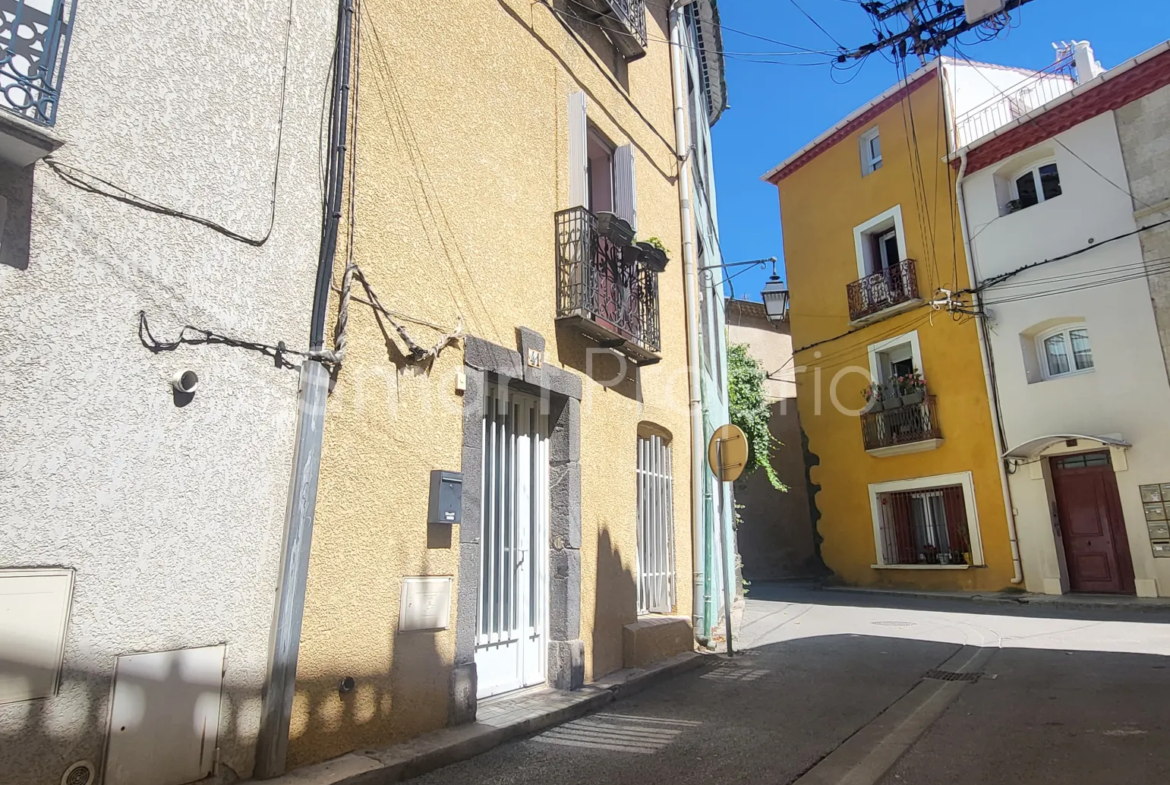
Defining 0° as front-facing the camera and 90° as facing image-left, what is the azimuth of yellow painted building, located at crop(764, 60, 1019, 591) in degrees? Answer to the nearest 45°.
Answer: approximately 45°

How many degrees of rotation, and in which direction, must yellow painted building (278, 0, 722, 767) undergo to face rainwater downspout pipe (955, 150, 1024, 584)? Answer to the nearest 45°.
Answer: approximately 90° to its left

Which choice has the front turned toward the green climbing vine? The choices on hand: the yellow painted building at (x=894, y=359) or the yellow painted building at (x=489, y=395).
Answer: the yellow painted building at (x=894, y=359)

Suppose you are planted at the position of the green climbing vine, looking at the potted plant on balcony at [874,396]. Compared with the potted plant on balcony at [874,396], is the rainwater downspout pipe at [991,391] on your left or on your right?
right

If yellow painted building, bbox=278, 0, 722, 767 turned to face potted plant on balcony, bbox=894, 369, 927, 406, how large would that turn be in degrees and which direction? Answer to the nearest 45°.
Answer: approximately 90° to its left

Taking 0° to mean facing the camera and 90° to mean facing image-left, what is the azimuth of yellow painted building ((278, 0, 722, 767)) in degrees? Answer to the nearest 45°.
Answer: approximately 315°
